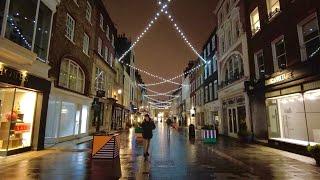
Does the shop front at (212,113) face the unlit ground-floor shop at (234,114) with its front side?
no

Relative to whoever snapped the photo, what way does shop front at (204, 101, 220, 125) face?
facing the viewer and to the left of the viewer

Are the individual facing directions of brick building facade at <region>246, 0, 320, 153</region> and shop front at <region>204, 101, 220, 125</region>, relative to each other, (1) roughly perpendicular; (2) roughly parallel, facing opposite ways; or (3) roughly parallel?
roughly parallel

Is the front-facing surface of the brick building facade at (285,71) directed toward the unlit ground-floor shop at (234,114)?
no

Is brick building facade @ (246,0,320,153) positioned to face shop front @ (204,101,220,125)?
no

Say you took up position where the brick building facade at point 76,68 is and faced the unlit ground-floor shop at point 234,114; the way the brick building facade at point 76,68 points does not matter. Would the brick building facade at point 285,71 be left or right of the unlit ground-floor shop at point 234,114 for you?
right

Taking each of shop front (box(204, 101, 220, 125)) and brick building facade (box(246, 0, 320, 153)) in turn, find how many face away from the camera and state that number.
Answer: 0

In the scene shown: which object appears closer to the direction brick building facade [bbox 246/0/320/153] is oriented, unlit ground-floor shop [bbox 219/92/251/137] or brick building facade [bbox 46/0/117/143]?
the brick building facade

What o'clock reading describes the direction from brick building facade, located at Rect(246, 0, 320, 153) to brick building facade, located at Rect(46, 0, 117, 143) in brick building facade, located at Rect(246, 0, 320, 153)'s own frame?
brick building facade, located at Rect(46, 0, 117, 143) is roughly at 1 o'clock from brick building facade, located at Rect(246, 0, 320, 153).

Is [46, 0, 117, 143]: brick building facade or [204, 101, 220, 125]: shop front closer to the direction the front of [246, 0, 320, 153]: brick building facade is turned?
the brick building facade

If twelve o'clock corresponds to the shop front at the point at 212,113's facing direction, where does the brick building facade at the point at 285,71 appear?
The brick building facade is roughly at 10 o'clock from the shop front.

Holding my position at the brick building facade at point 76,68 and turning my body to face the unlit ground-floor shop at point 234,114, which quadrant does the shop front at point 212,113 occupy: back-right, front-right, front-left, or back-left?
front-left

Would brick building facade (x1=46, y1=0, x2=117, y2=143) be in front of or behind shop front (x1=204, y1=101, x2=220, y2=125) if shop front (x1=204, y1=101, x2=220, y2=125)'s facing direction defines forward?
in front
